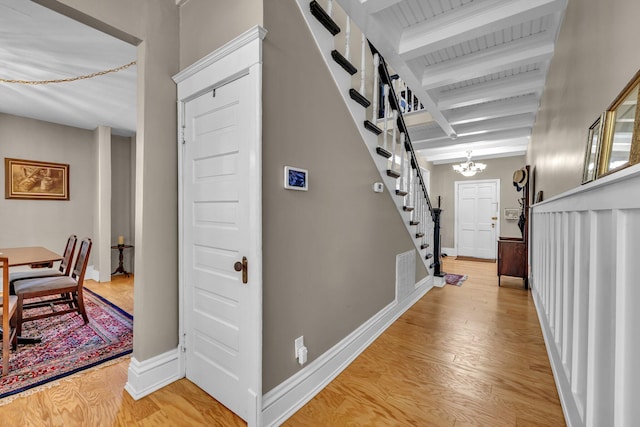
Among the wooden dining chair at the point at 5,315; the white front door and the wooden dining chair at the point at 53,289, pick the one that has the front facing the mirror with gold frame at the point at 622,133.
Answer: the white front door

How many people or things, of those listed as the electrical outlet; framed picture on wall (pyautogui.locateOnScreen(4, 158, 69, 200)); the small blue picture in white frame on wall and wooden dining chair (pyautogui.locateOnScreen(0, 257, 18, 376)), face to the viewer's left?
0

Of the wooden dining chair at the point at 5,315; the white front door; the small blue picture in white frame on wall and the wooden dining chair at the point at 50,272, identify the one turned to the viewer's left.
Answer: the wooden dining chair at the point at 50,272

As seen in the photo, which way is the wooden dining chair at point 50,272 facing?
to the viewer's left

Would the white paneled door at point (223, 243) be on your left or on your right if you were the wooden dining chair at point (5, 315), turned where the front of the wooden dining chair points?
on your right

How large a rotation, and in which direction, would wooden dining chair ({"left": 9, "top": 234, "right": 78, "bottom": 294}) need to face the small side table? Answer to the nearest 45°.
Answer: approximately 135° to its right

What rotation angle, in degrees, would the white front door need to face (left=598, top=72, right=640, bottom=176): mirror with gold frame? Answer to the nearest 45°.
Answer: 0° — it already faces it

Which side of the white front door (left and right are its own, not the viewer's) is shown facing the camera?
front

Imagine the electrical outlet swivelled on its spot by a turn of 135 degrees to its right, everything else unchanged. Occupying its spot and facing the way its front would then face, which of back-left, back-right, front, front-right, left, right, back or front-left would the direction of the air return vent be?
back-right

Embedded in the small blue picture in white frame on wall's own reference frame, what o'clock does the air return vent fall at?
The air return vent is roughly at 9 o'clock from the small blue picture in white frame on wall.

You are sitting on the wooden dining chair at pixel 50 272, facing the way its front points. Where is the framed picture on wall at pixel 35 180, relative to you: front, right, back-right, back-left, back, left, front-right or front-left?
right

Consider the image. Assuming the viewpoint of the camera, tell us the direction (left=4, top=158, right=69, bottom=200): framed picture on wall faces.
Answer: facing the viewer and to the right of the viewer

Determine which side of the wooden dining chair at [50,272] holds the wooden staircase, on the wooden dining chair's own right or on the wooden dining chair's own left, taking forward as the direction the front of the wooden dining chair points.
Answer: on the wooden dining chair's own left

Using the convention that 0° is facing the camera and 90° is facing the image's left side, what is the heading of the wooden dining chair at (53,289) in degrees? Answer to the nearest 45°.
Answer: approximately 90°

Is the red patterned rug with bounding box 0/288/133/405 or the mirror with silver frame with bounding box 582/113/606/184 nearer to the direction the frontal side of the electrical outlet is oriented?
the mirror with silver frame

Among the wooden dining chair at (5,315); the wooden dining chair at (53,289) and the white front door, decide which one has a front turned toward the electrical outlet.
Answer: the white front door

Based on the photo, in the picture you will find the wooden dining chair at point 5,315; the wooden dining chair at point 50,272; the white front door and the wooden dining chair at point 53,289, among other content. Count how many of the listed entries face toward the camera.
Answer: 1
